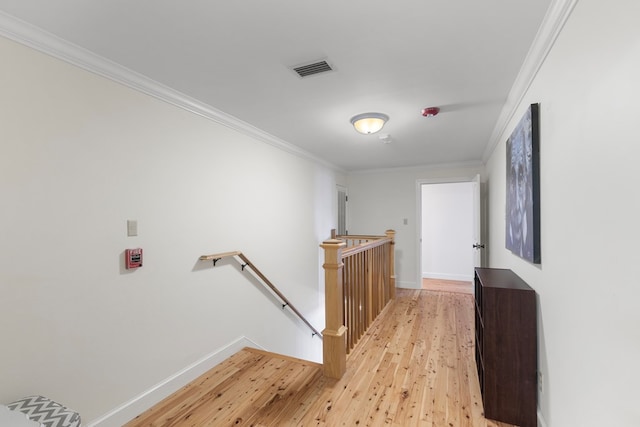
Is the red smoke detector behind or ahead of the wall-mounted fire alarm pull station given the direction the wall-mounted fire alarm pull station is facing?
ahead

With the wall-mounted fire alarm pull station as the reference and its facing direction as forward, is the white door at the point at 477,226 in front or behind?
in front

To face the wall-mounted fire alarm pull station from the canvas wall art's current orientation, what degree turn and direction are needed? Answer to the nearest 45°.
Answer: approximately 45° to its left

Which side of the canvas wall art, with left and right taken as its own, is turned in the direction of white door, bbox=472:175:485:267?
right

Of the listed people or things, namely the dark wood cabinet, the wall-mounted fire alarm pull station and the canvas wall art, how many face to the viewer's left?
2

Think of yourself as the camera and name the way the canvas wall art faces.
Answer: facing to the left of the viewer

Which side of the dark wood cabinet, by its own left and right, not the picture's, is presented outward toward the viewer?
left

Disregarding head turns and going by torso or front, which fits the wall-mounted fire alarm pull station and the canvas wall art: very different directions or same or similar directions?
very different directions

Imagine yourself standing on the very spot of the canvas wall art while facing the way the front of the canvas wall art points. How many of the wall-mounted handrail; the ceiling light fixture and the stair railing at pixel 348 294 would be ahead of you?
3

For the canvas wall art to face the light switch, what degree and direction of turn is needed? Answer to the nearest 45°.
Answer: approximately 45° to its left

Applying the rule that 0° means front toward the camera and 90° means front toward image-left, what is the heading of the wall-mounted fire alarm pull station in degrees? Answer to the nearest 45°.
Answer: approximately 315°

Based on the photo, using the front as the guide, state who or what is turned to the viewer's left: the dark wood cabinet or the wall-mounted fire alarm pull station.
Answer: the dark wood cabinet

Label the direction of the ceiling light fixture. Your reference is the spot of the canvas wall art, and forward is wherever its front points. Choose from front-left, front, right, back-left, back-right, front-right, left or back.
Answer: front

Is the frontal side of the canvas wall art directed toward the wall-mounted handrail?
yes

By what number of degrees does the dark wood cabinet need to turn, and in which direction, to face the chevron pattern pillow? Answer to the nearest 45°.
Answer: approximately 45° to its left

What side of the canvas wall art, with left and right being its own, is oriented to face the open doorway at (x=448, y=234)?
right
